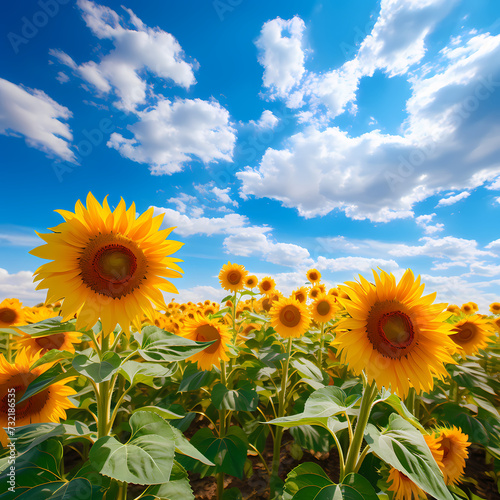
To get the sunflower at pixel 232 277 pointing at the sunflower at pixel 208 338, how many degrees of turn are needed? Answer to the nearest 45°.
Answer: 0° — it already faces it

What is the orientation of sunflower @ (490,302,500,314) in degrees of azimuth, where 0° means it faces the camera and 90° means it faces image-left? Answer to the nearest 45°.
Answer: approximately 0°

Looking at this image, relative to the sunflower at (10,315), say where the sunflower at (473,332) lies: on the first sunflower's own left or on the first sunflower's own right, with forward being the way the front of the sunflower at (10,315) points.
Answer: on the first sunflower's own left

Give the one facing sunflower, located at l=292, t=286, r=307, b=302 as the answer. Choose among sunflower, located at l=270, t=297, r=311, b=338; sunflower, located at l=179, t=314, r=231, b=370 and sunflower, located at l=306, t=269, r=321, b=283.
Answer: sunflower, located at l=306, t=269, r=321, b=283

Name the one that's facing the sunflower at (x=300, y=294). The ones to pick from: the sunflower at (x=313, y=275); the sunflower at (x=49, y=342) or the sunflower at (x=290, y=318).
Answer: the sunflower at (x=313, y=275)

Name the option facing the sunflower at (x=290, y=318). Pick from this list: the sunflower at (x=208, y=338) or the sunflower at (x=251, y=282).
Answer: the sunflower at (x=251, y=282)

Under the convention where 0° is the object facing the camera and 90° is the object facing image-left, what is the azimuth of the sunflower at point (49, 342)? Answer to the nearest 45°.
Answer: approximately 0°

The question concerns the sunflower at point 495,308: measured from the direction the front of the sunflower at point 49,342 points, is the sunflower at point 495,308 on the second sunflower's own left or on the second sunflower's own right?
on the second sunflower's own left

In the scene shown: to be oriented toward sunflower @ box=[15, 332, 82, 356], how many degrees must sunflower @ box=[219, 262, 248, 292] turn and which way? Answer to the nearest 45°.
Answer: approximately 45° to its right
